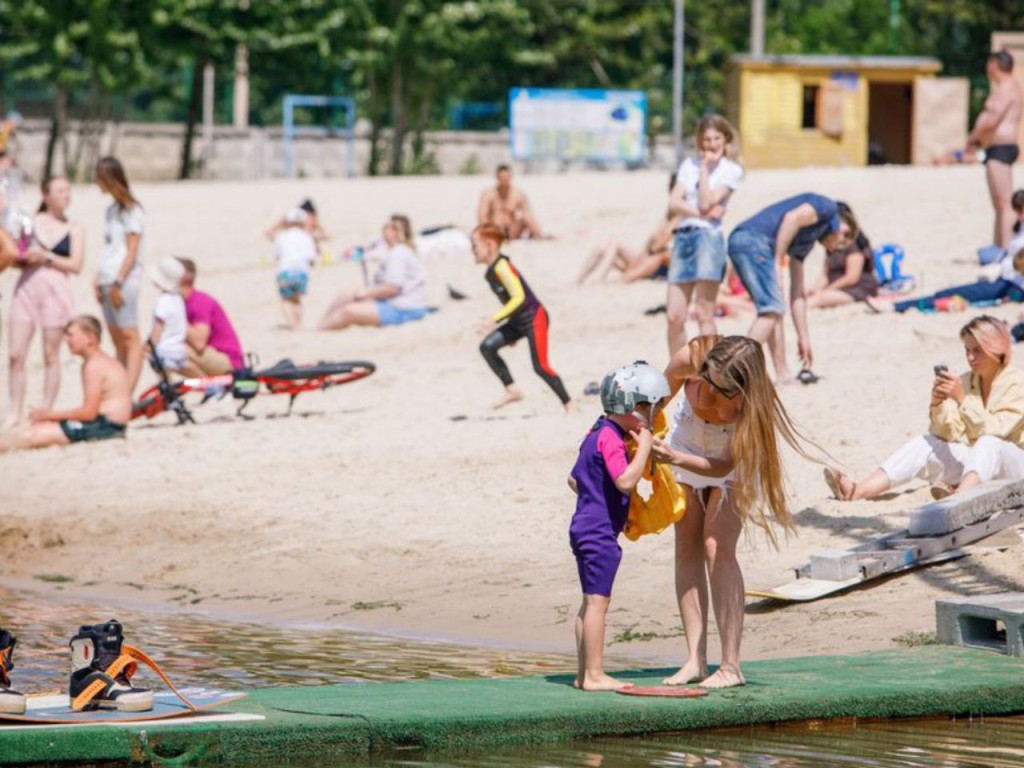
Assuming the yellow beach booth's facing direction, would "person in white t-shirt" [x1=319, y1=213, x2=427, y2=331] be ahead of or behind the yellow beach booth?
ahead

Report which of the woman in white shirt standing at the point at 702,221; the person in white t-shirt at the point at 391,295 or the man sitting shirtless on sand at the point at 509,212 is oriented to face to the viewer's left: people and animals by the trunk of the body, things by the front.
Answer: the person in white t-shirt

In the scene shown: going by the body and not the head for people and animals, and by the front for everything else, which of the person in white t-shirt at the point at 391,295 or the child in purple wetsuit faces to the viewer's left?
the person in white t-shirt

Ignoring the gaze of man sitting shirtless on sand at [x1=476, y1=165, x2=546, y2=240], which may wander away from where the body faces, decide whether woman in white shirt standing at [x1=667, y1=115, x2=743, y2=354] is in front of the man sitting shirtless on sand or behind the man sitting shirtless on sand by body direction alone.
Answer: in front

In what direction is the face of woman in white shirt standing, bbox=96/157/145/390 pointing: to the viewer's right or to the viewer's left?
to the viewer's left

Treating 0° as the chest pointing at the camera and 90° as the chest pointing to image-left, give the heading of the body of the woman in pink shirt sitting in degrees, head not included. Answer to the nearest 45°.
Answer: approximately 90°

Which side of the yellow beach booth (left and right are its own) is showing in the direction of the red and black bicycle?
front

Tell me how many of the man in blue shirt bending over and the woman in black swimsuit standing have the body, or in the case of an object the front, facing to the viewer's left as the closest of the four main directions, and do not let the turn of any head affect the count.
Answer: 0

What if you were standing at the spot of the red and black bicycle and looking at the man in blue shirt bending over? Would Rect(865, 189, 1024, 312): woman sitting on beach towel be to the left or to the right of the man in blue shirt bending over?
left

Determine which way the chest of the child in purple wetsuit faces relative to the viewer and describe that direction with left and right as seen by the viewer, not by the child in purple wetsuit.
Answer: facing to the right of the viewer
